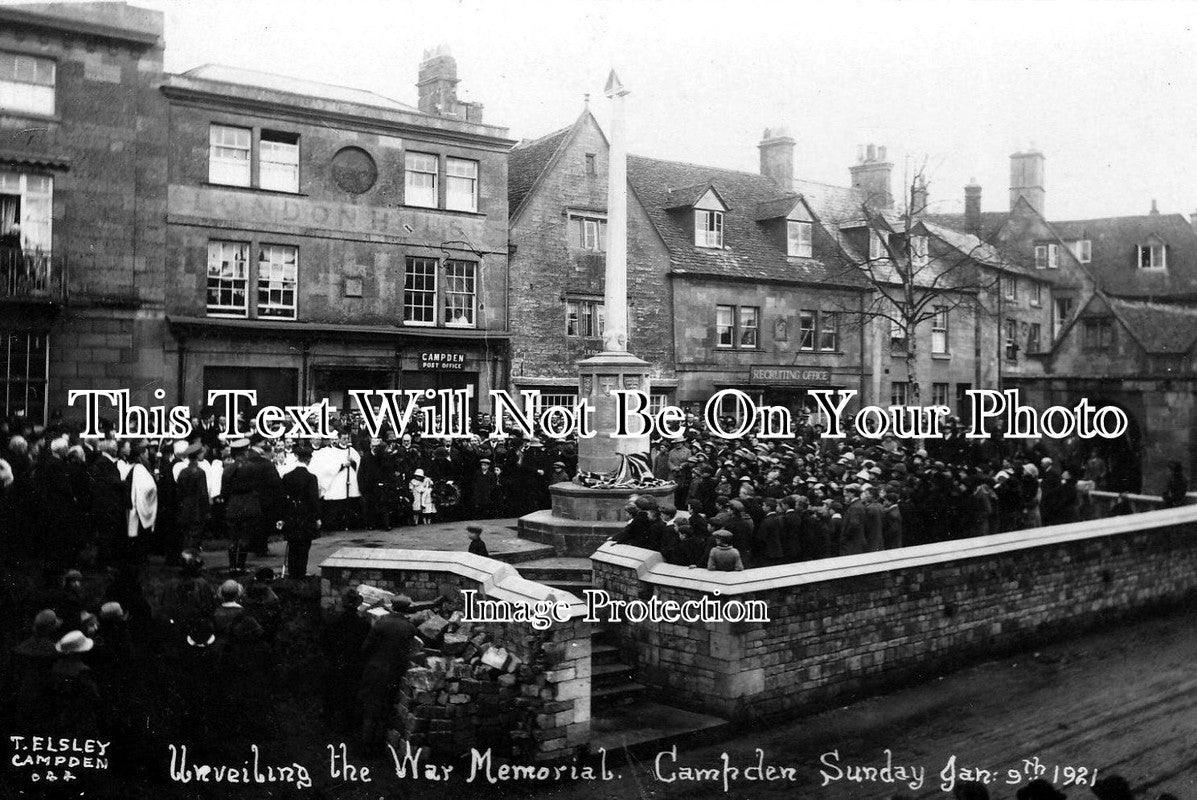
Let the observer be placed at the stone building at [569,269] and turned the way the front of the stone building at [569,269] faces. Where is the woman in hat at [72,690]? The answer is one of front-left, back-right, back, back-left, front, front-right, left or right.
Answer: front

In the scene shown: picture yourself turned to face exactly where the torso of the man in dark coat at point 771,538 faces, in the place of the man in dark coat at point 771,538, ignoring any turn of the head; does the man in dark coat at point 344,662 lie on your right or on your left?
on your left

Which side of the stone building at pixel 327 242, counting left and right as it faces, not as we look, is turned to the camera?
front

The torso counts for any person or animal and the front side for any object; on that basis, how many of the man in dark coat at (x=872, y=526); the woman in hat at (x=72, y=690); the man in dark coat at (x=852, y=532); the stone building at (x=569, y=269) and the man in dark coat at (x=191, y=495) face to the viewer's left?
2

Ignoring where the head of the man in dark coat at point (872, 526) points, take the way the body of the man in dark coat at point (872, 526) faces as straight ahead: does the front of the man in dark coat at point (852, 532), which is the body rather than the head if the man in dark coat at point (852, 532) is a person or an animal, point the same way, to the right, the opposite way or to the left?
the same way

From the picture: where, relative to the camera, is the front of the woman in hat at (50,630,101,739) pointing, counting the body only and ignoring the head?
away from the camera

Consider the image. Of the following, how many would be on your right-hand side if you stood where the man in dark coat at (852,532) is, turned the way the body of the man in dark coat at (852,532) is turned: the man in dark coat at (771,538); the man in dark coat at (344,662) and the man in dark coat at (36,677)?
0

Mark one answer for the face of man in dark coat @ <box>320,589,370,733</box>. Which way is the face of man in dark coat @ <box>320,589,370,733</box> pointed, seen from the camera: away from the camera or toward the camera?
away from the camera

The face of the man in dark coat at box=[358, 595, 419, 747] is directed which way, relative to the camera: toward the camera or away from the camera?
away from the camera

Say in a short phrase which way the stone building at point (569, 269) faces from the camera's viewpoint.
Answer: facing the viewer

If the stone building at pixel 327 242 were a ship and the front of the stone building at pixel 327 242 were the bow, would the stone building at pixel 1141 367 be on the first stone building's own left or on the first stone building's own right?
on the first stone building's own left

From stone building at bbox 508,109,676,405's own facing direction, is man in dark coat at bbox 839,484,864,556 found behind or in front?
in front
